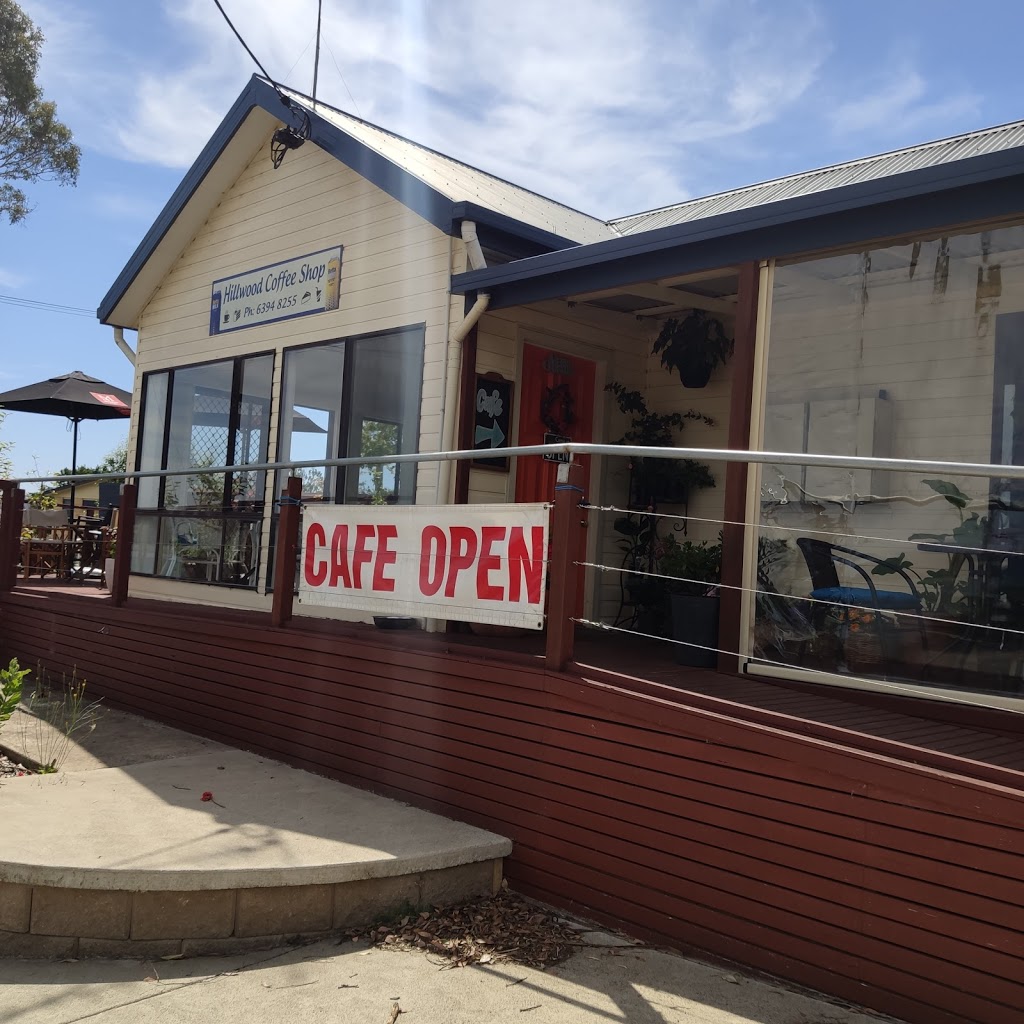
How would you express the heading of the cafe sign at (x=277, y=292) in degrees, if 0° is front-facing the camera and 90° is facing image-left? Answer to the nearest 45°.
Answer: approximately 45°

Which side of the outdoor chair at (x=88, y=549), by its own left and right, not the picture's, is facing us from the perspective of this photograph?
left

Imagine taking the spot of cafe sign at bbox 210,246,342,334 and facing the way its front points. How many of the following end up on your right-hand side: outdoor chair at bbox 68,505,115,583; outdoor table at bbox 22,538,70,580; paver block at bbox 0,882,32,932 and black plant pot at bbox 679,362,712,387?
2

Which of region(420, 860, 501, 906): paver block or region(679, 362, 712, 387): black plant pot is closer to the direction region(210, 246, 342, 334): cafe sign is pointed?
the paver block

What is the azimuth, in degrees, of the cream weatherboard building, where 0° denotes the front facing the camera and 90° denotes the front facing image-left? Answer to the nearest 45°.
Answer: approximately 45°

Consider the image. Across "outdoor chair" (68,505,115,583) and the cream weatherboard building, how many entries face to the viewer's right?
0

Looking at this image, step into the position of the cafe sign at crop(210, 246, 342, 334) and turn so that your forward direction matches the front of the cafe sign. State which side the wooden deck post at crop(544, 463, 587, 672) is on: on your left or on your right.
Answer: on your left

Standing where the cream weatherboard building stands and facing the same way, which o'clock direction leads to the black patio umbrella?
The black patio umbrella is roughly at 3 o'clock from the cream weatherboard building.

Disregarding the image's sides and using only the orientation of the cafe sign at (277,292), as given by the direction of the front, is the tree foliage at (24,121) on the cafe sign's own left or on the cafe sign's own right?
on the cafe sign's own right
